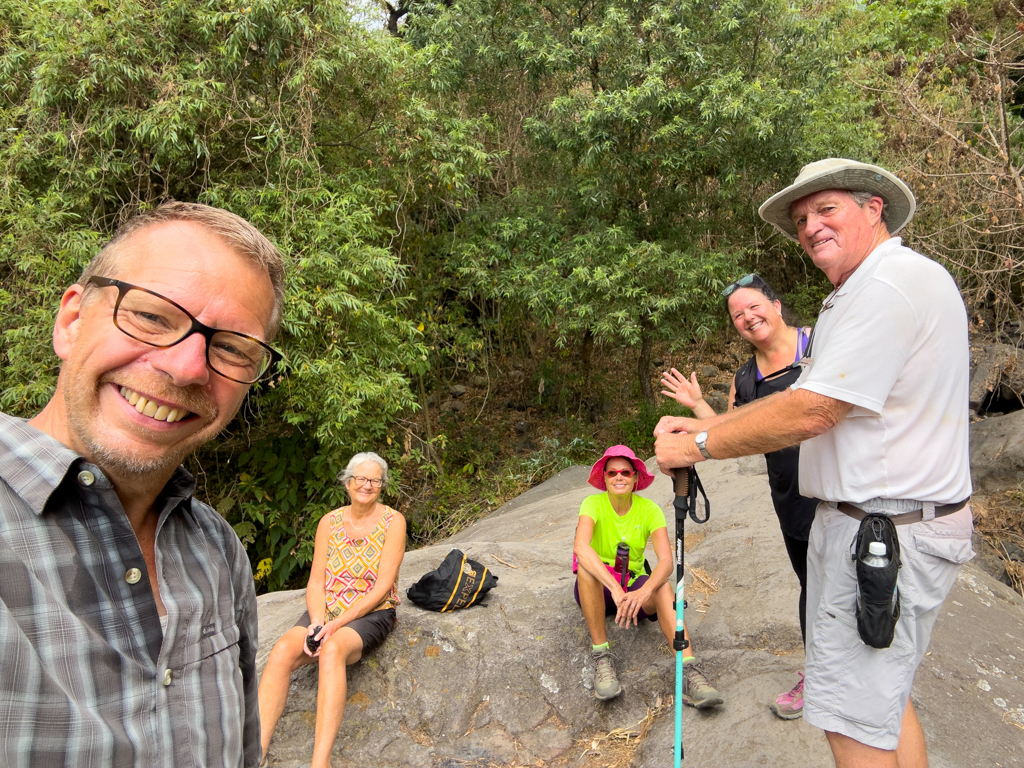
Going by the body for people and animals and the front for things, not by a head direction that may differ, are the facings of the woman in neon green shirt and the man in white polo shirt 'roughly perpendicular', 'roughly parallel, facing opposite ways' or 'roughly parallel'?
roughly perpendicular

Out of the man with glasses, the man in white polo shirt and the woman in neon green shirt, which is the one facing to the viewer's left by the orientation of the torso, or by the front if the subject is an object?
the man in white polo shirt

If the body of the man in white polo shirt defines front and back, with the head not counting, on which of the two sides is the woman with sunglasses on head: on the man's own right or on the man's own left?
on the man's own right

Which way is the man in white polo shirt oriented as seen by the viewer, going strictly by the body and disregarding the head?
to the viewer's left

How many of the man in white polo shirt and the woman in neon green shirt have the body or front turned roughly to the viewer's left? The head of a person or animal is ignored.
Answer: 1

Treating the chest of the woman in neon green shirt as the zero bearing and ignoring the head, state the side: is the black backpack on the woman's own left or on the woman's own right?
on the woman's own right
